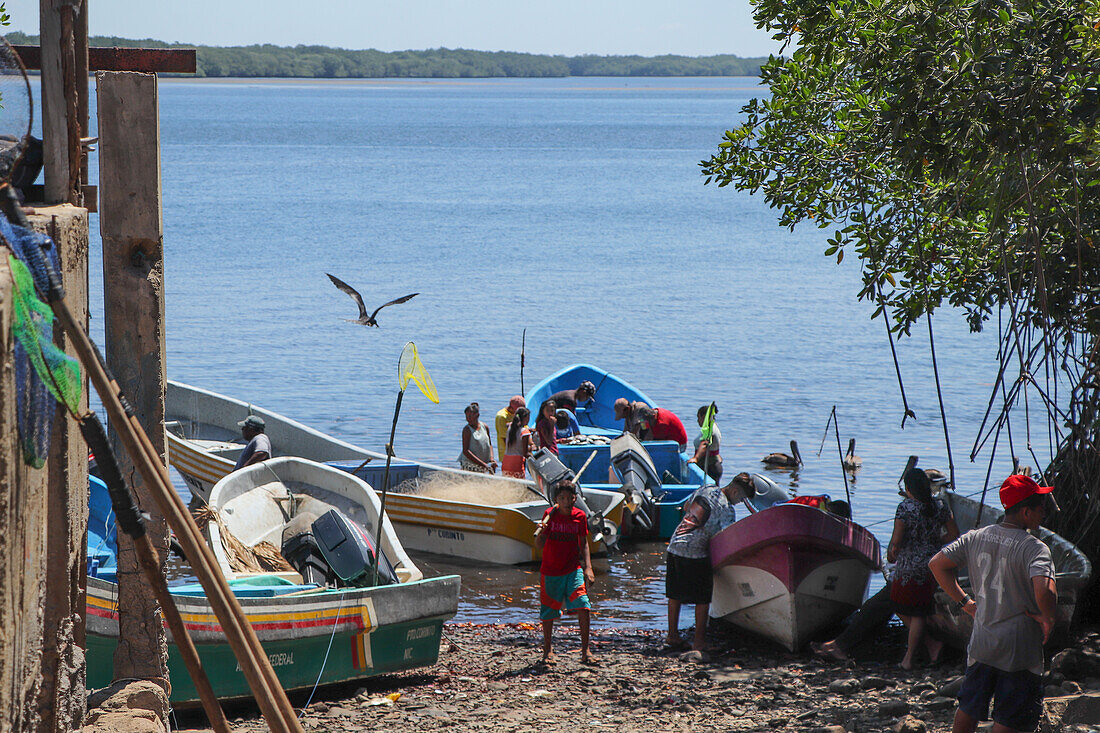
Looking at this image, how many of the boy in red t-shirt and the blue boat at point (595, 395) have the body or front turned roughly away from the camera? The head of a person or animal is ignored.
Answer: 1

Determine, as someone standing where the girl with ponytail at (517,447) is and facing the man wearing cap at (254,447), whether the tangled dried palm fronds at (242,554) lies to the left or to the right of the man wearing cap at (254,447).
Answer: left

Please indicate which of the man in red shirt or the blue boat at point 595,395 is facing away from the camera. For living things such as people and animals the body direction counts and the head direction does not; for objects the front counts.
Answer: the blue boat

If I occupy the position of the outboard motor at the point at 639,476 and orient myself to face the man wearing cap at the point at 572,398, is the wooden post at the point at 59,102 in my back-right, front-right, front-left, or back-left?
back-left

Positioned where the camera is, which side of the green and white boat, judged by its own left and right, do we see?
left

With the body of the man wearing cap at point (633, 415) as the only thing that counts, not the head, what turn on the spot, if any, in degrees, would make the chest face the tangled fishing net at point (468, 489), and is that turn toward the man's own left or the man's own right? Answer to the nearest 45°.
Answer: approximately 45° to the man's own left

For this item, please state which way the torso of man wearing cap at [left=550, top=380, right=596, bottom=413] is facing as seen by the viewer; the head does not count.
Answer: to the viewer's right

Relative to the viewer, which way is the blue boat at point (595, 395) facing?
away from the camera

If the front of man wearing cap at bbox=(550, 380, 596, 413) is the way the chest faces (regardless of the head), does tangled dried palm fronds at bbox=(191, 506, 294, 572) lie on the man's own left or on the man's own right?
on the man's own right

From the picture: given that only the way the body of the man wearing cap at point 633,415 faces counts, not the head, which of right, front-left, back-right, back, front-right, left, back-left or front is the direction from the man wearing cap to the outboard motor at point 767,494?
back-left

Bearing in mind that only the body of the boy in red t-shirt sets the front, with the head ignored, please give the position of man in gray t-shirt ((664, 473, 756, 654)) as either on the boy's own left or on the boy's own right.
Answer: on the boy's own left
